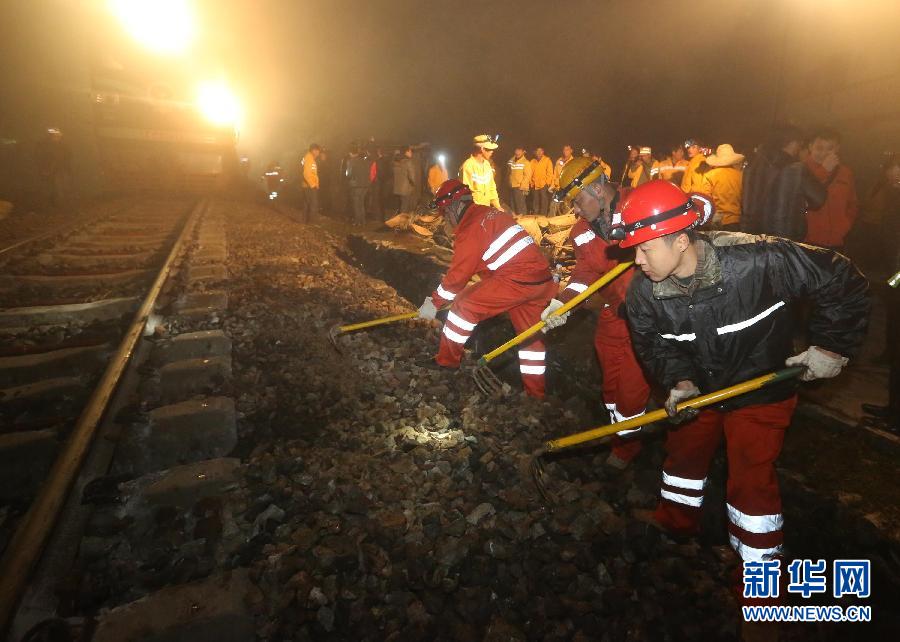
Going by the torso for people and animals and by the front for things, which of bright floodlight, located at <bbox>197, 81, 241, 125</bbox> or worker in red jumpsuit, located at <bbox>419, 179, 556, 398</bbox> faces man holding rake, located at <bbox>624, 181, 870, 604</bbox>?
the bright floodlight

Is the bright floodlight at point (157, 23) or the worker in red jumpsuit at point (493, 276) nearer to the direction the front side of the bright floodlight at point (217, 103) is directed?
the worker in red jumpsuit

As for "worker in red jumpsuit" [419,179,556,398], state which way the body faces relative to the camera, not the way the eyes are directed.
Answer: to the viewer's left

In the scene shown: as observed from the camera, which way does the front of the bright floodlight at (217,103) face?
facing the viewer

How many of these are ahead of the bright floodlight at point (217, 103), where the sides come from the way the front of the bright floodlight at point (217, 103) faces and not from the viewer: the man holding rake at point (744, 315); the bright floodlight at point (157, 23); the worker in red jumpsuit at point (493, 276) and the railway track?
3

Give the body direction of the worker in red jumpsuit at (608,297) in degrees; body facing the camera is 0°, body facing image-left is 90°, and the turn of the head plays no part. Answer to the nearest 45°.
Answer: approximately 45°

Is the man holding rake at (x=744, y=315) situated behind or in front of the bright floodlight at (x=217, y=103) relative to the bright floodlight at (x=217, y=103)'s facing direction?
in front

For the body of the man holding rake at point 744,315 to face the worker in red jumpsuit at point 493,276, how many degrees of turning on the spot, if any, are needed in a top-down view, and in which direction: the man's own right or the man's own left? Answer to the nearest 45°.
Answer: approximately 90° to the man's own right

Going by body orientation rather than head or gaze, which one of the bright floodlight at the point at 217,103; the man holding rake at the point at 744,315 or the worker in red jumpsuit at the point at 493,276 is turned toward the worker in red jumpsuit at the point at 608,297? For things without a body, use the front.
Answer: the bright floodlight

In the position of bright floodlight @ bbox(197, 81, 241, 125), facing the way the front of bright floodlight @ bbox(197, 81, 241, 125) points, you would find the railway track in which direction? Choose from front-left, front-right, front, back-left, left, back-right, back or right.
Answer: front

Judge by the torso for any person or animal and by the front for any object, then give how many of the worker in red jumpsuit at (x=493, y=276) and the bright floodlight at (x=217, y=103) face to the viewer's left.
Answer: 1

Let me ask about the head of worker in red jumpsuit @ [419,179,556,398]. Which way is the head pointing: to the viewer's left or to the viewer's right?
to the viewer's left
